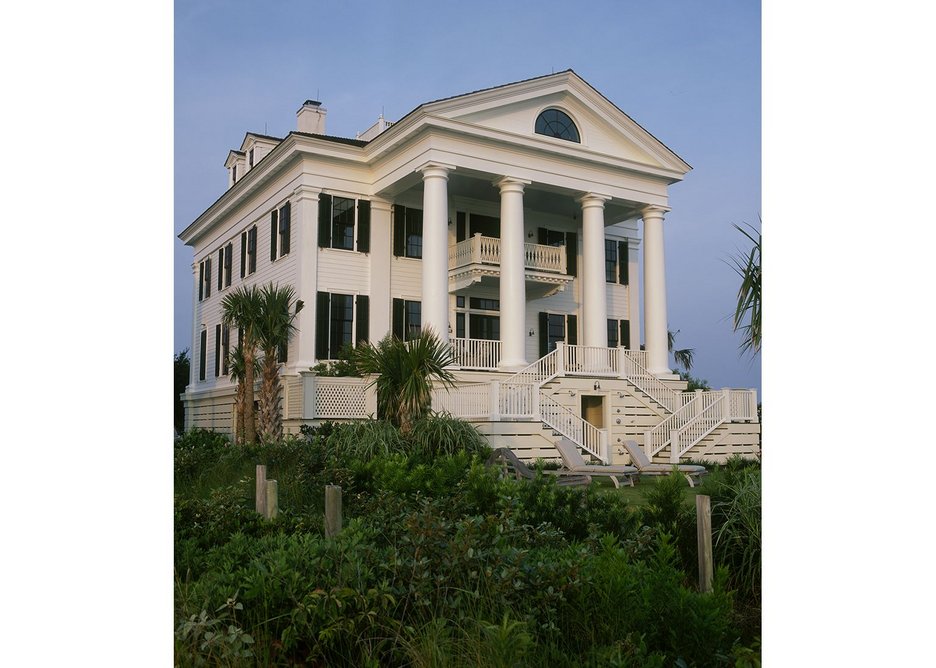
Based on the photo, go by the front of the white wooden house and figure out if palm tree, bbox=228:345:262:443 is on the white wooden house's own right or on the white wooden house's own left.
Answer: on the white wooden house's own right

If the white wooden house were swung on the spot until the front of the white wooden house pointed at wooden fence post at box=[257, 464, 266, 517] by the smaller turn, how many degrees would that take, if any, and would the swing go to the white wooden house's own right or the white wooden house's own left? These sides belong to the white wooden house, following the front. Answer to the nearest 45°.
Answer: approximately 45° to the white wooden house's own right

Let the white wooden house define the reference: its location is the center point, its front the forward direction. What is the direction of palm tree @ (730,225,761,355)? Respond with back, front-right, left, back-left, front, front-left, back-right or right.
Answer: front-right

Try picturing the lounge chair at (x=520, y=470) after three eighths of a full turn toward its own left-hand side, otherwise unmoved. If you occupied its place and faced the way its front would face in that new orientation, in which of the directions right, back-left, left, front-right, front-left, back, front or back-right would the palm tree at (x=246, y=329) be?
left

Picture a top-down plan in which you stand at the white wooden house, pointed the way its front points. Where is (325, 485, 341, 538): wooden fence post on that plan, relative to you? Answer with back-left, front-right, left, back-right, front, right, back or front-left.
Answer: front-right

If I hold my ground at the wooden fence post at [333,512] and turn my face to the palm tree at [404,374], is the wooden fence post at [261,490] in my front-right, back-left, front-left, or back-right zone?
front-left

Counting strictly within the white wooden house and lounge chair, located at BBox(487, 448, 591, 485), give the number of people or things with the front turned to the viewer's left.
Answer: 0

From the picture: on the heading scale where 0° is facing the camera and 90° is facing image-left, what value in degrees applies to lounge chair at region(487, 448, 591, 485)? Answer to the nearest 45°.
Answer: approximately 270°

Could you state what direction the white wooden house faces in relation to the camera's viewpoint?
facing the viewer and to the right of the viewer

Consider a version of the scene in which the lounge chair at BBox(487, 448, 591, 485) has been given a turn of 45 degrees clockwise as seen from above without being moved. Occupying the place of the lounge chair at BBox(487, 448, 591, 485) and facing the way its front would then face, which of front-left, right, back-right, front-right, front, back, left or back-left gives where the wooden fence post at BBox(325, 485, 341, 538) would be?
front-right
